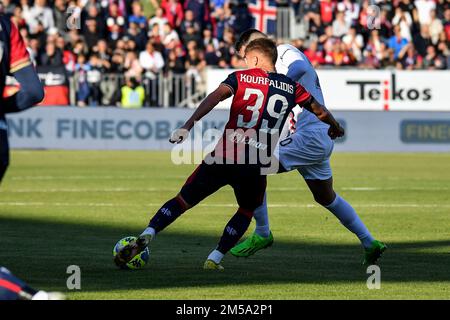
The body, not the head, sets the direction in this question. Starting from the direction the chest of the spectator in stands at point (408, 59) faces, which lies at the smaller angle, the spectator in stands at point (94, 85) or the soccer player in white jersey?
the soccer player in white jersey

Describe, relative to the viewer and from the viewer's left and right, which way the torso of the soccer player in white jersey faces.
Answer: facing to the left of the viewer

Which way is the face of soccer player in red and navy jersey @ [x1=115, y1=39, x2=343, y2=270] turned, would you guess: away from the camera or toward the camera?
away from the camera

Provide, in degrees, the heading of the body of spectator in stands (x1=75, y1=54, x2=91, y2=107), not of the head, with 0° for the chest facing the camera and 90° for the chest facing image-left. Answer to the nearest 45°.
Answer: approximately 0°

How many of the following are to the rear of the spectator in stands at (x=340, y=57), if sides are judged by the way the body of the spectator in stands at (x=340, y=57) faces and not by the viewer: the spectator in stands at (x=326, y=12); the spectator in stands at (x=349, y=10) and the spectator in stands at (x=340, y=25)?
3

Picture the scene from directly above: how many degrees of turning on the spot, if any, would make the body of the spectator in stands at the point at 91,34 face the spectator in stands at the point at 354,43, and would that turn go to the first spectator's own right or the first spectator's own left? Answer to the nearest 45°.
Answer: approximately 90° to the first spectator's own left

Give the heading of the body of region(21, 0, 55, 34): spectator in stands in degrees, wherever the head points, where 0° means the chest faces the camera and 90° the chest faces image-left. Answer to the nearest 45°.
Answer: approximately 0°

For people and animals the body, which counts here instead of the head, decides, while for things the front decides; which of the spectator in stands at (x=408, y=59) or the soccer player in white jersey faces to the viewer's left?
the soccer player in white jersey
